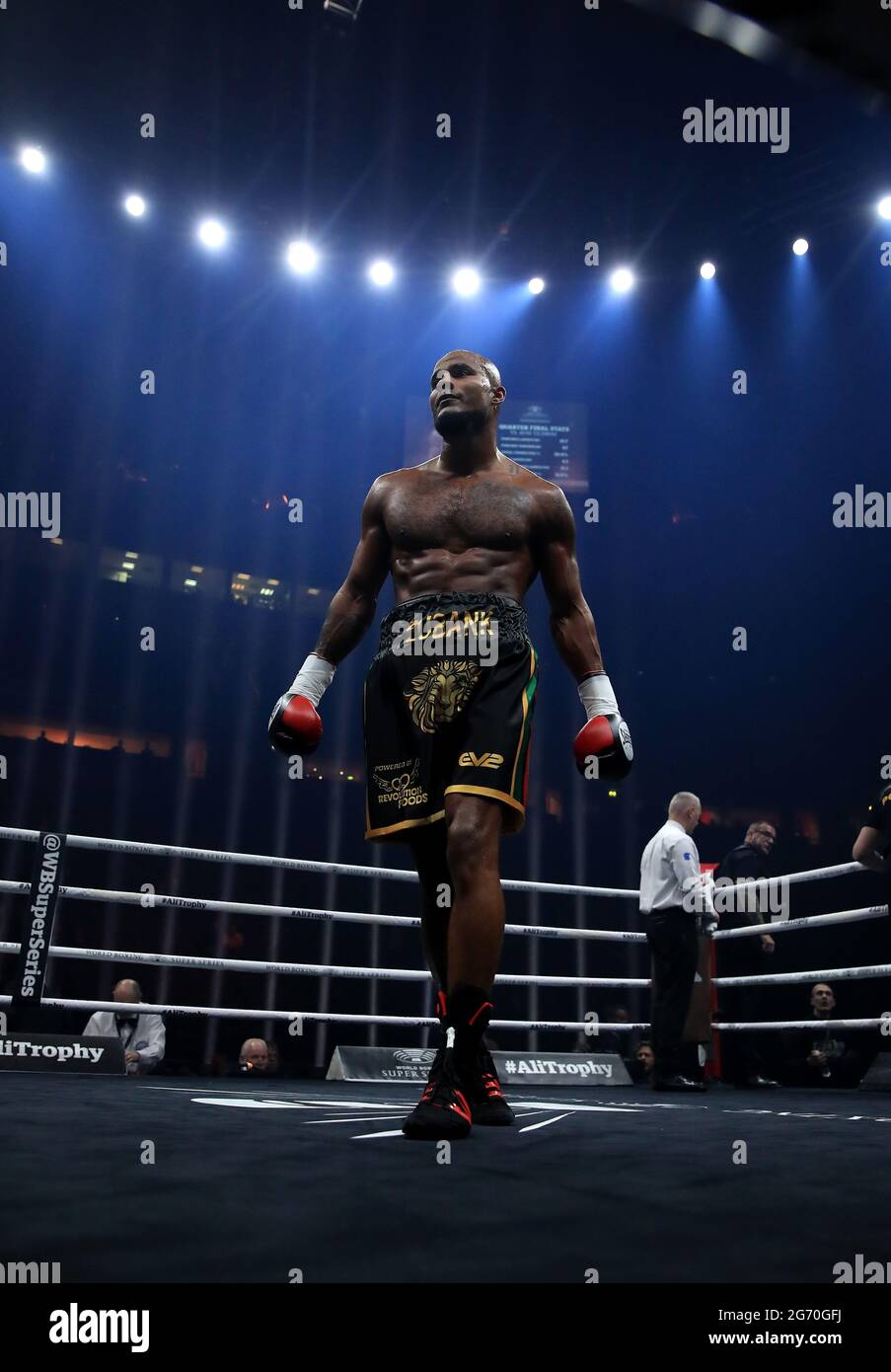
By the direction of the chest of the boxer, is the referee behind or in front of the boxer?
behind

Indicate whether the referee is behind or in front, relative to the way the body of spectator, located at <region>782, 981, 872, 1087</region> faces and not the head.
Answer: in front

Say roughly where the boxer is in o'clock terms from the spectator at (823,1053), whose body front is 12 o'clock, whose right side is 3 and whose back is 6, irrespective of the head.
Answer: The boxer is roughly at 12 o'clock from the spectator.

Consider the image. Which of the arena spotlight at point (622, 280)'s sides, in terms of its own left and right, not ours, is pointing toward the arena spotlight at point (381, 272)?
right

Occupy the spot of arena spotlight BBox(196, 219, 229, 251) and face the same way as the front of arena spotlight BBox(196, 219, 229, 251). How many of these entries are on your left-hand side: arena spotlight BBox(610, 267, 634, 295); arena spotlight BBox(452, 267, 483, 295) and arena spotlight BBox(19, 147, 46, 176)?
2

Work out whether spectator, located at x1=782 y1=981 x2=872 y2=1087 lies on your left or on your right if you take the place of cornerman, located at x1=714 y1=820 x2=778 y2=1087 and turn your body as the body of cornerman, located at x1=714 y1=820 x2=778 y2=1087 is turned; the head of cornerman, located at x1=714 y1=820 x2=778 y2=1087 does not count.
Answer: on your left

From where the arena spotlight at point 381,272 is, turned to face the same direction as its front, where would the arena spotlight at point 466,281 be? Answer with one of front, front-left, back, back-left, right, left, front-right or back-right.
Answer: left

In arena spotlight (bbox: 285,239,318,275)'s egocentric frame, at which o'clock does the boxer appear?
The boxer is roughly at 12 o'clock from the arena spotlight.
